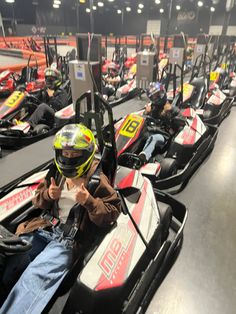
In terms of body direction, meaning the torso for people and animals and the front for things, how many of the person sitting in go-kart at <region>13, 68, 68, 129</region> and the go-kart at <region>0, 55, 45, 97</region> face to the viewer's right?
0

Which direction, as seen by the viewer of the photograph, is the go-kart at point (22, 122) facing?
facing the viewer and to the left of the viewer

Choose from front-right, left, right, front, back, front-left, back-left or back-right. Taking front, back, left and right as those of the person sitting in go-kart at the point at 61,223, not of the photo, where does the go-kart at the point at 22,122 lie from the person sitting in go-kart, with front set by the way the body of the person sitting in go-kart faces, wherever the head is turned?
back-right

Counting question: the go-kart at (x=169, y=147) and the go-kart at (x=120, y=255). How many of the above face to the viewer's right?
0

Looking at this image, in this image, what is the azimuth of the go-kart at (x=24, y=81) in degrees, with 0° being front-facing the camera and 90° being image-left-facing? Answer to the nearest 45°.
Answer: approximately 45°

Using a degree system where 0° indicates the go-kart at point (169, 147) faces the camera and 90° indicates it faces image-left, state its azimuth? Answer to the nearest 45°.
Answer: approximately 45°

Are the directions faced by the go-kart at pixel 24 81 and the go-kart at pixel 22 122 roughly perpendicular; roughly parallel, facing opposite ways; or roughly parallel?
roughly parallel

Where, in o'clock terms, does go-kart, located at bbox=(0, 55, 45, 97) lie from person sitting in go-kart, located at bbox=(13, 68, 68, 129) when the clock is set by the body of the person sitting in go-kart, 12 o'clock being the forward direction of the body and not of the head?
The go-kart is roughly at 4 o'clock from the person sitting in go-kart.

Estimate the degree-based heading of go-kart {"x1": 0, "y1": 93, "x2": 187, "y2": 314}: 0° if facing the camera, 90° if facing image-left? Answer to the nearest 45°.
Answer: approximately 45°

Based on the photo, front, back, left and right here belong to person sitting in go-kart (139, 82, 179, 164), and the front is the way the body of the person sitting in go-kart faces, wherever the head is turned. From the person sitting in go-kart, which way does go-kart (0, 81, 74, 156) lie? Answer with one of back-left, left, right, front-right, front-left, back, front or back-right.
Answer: front-right

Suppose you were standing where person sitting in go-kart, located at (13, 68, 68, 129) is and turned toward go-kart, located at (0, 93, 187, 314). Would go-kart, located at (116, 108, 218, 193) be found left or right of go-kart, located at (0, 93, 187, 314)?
left

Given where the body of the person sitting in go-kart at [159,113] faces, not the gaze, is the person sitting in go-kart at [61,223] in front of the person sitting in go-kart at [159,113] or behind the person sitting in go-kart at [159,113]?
in front

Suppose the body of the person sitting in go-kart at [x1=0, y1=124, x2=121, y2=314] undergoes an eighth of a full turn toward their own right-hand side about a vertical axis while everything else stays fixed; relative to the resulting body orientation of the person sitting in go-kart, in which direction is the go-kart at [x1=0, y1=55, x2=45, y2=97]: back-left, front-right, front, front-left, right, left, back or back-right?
right

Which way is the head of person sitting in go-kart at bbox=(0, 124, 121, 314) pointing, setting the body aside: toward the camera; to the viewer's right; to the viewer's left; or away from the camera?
toward the camera

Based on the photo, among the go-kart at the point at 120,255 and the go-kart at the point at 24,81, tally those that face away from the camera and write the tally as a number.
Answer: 0

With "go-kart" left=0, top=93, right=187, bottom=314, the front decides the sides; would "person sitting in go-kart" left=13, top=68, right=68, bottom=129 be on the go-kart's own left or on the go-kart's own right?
on the go-kart's own right

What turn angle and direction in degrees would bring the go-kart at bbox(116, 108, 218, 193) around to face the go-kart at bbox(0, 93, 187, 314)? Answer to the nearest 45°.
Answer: approximately 45° to its left

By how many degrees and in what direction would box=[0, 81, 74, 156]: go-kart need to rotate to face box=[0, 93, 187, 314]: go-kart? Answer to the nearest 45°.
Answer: approximately 45° to its left
